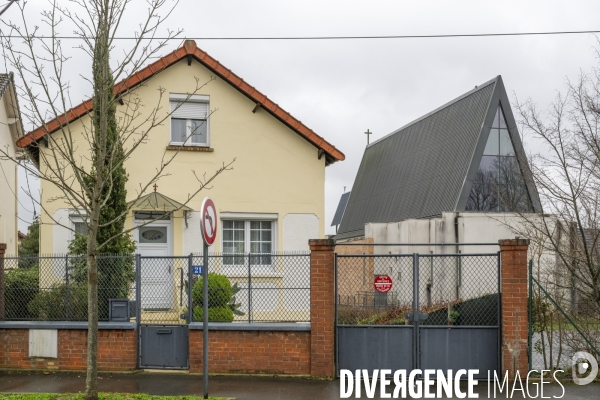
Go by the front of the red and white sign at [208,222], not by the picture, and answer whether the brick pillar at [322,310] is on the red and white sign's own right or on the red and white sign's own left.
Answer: on the red and white sign's own left

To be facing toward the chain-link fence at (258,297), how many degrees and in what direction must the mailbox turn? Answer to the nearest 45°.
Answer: approximately 90° to its left

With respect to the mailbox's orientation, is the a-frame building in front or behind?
behind

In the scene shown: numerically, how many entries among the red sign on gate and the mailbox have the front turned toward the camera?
2

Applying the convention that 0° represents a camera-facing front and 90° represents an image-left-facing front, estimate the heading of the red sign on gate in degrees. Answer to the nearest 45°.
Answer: approximately 0°

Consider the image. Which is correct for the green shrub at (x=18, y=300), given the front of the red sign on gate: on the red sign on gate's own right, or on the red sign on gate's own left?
on the red sign on gate's own right

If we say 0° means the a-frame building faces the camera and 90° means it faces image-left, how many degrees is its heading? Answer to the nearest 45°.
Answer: approximately 315°

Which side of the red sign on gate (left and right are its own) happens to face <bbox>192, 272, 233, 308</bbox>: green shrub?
right
